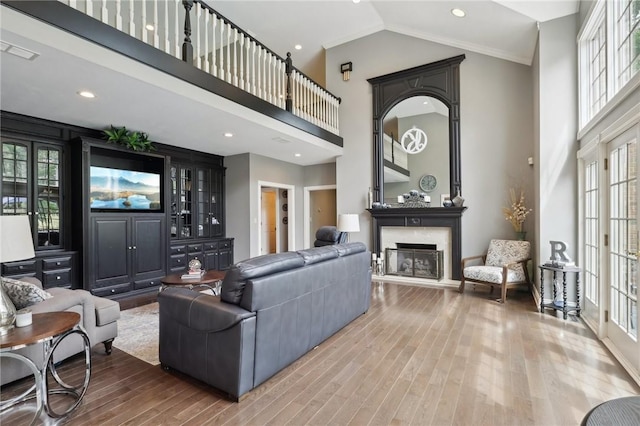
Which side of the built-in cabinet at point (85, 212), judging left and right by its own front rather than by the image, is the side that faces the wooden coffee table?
front

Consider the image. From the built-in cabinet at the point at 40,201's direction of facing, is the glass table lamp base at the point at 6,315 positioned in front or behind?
in front

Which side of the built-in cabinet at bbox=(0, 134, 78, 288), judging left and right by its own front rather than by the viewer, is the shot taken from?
front

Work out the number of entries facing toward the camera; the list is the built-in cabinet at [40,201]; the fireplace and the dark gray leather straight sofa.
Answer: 2

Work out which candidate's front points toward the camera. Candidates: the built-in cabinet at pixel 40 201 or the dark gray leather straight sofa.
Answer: the built-in cabinet

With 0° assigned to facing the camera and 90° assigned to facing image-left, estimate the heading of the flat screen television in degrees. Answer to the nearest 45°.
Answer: approximately 315°

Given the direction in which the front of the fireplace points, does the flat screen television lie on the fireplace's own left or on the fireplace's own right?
on the fireplace's own right

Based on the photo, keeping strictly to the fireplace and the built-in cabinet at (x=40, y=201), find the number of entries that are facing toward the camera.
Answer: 2

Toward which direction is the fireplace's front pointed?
toward the camera

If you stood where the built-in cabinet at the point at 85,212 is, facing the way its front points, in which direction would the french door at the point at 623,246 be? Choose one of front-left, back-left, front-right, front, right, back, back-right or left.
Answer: front

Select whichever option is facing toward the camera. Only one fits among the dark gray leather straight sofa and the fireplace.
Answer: the fireplace

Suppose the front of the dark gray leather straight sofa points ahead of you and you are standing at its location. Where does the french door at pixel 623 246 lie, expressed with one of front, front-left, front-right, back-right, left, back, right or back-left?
back-right

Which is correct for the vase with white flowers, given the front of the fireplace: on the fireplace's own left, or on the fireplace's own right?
on the fireplace's own left
